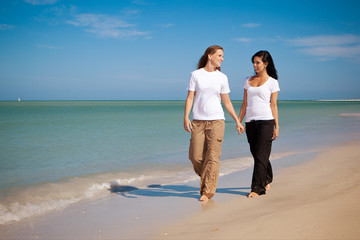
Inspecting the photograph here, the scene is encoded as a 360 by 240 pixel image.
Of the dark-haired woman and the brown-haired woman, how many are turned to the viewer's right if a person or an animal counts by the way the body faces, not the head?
0

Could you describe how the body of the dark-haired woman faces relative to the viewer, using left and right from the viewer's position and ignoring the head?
facing the viewer and to the left of the viewer

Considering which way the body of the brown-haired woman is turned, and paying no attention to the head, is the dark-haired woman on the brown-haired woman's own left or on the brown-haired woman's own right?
on the brown-haired woman's own left

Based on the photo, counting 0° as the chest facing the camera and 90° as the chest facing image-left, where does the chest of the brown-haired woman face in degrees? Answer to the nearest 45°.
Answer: approximately 0°

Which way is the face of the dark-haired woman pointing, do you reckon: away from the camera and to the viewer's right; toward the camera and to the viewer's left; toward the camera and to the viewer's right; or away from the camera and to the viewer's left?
toward the camera and to the viewer's left
